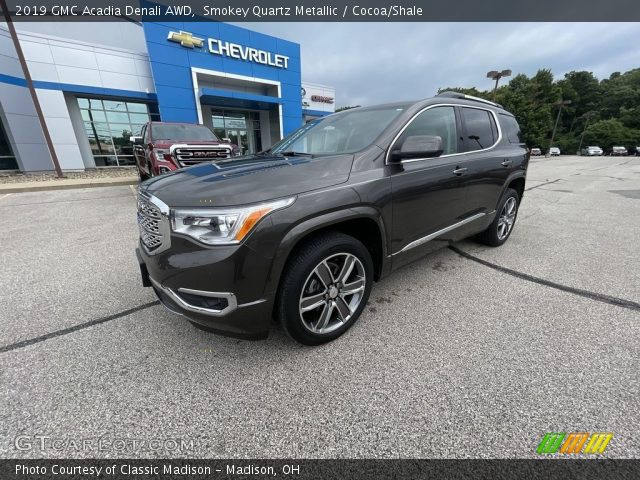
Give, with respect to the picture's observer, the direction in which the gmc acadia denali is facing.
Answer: facing the viewer and to the left of the viewer

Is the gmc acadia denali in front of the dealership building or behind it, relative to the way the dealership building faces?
in front

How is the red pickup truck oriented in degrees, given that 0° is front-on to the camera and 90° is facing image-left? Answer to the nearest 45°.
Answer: approximately 315°

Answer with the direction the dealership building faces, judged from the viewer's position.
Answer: facing the viewer and to the right of the viewer

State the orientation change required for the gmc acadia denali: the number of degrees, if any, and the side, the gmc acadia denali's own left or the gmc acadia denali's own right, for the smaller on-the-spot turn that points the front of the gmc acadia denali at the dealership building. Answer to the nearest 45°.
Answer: approximately 90° to the gmc acadia denali's own right

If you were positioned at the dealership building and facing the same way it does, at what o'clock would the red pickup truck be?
The red pickup truck is roughly at 1 o'clock from the dealership building.

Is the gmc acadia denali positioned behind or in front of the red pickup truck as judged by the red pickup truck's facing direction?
in front

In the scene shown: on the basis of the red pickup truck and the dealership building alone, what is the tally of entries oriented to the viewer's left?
0

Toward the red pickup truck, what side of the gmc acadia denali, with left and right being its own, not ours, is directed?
right

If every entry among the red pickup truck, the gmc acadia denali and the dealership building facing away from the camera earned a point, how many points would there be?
0

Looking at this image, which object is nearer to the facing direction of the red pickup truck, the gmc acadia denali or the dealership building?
the gmc acadia denali
